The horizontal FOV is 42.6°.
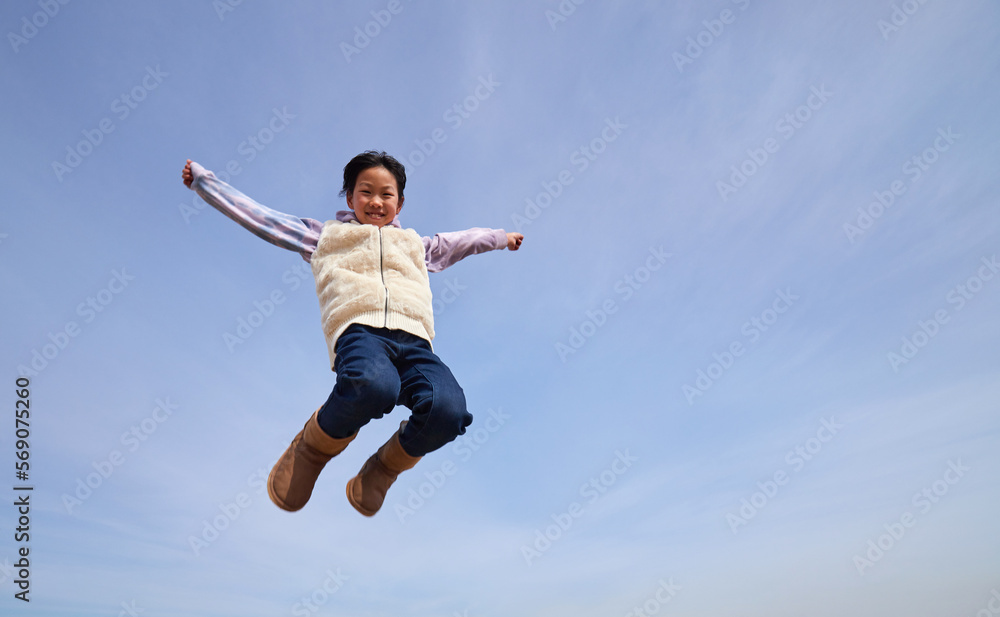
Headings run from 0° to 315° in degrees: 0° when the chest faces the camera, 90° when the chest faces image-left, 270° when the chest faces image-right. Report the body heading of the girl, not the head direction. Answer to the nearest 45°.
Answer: approximately 0°
